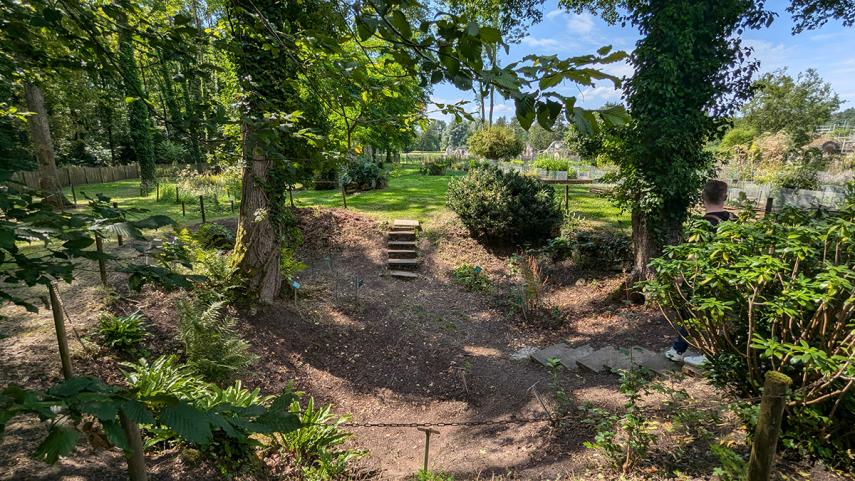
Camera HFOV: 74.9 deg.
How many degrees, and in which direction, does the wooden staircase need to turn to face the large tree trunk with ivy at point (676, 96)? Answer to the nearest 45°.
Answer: approximately 45° to its left

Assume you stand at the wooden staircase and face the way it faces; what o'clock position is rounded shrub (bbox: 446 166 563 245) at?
The rounded shrub is roughly at 9 o'clock from the wooden staircase.

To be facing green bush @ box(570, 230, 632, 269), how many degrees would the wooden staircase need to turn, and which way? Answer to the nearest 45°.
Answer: approximately 90° to its left

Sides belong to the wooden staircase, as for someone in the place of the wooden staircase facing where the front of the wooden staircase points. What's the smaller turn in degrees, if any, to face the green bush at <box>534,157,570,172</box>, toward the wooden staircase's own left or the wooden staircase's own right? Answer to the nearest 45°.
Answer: approximately 135° to the wooden staircase's own left

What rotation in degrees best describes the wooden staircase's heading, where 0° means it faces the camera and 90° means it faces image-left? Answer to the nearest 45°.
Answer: approximately 0°

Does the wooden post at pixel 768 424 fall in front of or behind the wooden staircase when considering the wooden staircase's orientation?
in front

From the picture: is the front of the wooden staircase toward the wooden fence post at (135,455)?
yes

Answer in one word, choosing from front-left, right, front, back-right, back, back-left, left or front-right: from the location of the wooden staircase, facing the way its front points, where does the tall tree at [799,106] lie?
back-left

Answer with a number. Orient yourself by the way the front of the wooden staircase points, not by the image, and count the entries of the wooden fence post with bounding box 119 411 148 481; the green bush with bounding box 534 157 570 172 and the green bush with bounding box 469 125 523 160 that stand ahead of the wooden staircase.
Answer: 1

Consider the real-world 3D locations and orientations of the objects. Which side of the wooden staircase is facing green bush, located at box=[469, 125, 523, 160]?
back
